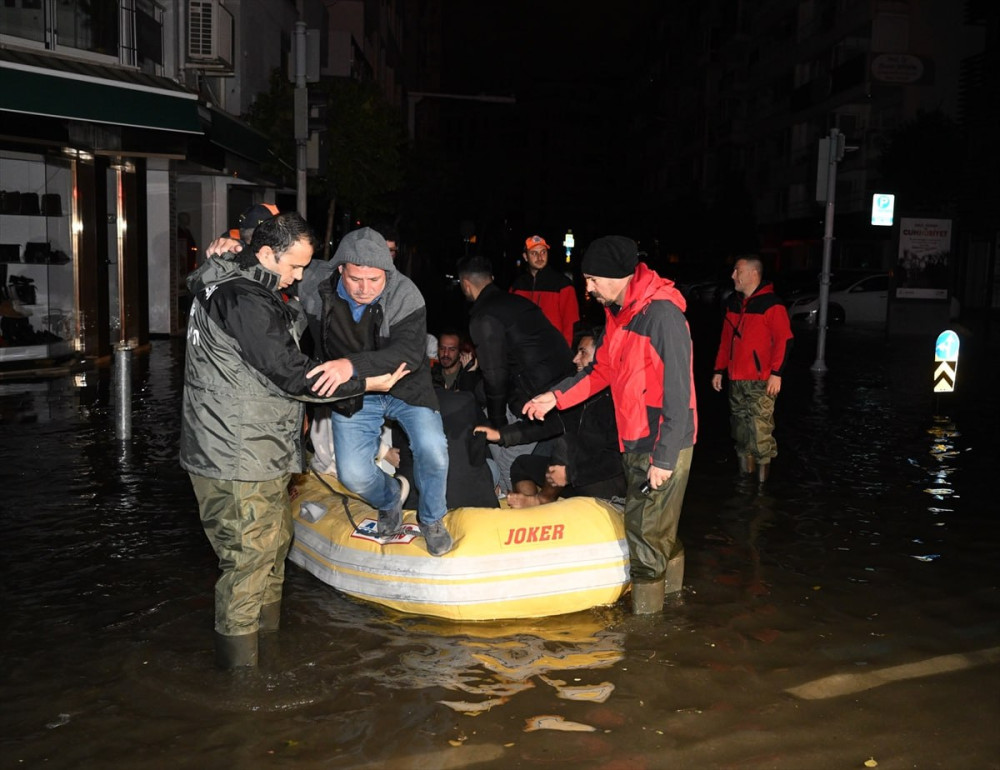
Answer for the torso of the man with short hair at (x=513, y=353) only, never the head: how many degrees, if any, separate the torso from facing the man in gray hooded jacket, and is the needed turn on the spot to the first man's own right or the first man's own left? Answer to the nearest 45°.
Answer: approximately 90° to the first man's own left

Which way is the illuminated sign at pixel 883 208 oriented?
toward the camera

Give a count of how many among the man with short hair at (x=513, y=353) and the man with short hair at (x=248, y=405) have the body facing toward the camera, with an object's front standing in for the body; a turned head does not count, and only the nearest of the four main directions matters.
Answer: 0

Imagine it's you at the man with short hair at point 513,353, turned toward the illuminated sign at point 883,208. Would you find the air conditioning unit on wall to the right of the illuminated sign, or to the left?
left

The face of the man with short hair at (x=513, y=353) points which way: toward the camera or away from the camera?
away from the camera

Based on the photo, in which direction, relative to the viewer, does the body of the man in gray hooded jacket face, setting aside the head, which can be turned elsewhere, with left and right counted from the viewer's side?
facing the viewer

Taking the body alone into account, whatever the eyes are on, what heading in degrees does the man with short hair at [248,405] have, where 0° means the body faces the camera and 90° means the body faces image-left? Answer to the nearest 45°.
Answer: approximately 270°

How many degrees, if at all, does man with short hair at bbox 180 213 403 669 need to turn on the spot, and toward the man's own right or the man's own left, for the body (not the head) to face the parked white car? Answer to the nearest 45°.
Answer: approximately 45° to the man's own left

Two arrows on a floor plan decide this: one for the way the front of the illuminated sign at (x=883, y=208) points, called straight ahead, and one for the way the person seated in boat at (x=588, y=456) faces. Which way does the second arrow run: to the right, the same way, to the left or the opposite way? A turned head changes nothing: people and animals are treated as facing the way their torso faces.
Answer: to the right

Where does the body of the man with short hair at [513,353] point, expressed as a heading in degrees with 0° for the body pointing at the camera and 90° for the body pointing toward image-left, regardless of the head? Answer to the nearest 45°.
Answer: approximately 135°

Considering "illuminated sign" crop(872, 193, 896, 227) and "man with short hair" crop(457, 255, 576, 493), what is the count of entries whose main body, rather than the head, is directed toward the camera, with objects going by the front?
1

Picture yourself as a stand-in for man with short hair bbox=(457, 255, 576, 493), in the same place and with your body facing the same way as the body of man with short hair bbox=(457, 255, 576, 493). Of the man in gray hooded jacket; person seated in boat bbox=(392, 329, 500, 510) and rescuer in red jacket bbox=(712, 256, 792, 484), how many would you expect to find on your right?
1

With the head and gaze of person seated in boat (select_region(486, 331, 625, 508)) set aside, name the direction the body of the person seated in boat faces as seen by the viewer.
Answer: to the viewer's left

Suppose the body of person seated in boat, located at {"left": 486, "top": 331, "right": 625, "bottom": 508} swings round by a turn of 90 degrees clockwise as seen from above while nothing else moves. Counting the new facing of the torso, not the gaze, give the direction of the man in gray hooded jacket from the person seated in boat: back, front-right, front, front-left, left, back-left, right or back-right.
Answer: back-left

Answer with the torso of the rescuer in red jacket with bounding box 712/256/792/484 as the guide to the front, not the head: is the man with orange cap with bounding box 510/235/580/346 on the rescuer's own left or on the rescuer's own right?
on the rescuer's own right

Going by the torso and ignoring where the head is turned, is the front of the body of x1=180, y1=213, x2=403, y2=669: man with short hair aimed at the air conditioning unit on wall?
no

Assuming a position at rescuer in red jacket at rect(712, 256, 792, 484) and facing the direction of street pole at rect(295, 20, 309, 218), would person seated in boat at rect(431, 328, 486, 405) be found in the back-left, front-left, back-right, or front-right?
front-left

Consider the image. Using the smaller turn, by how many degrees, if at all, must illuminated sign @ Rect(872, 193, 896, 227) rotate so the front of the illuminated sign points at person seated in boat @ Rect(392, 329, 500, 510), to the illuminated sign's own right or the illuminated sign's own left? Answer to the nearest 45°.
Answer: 0° — it already faces them

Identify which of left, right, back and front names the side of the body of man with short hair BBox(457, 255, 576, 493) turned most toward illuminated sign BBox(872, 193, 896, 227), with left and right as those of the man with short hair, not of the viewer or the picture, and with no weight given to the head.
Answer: right

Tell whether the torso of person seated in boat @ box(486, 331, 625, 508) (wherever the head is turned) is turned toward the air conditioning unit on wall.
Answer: no
